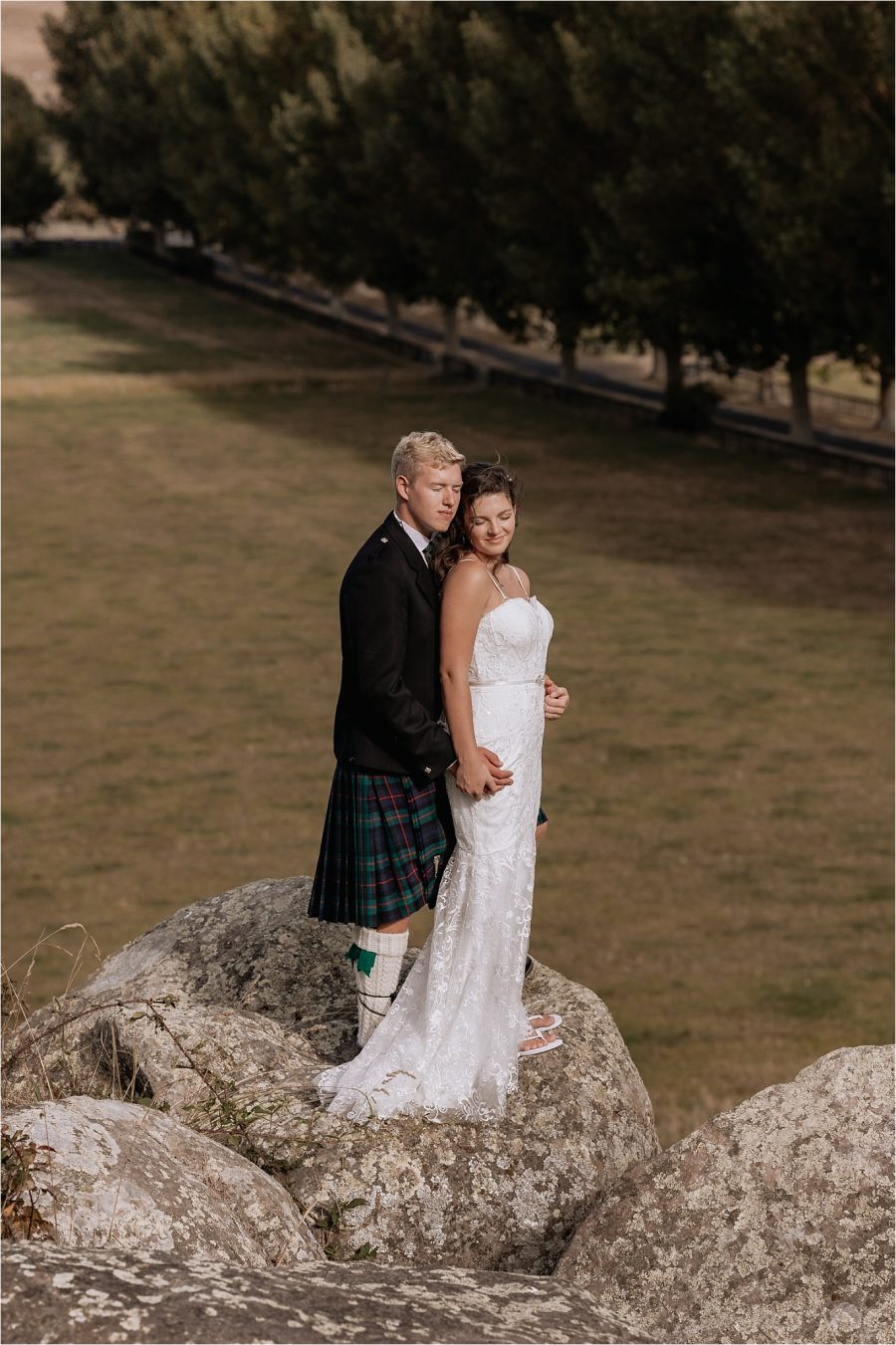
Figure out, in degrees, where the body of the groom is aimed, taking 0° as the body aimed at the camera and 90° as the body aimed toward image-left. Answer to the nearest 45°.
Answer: approximately 270°

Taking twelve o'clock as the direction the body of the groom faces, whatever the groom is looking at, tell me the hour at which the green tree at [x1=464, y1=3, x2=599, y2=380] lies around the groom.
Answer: The green tree is roughly at 9 o'clock from the groom.

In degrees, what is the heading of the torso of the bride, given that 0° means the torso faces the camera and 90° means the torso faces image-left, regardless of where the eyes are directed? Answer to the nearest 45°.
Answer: approximately 315°

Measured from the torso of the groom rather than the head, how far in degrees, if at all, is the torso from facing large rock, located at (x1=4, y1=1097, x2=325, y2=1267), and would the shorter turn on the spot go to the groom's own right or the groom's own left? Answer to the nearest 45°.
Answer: approximately 90° to the groom's own right

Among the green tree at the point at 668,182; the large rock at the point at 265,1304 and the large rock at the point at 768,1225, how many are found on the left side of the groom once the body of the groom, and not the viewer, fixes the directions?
1

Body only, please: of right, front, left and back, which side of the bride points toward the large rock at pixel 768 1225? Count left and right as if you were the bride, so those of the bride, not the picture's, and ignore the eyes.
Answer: front

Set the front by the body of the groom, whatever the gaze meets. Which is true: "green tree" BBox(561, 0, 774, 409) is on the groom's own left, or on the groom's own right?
on the groom's own left

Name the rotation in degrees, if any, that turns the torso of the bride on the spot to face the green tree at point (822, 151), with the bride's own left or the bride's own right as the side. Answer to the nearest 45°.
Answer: approximately 135° to the bride's own left

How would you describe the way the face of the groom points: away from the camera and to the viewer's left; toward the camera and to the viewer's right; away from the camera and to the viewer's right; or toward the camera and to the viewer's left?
toward the camera and to the viewer's right

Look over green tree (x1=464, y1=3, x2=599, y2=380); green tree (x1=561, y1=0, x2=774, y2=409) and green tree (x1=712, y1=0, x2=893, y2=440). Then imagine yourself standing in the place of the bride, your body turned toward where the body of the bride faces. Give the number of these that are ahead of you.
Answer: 0
